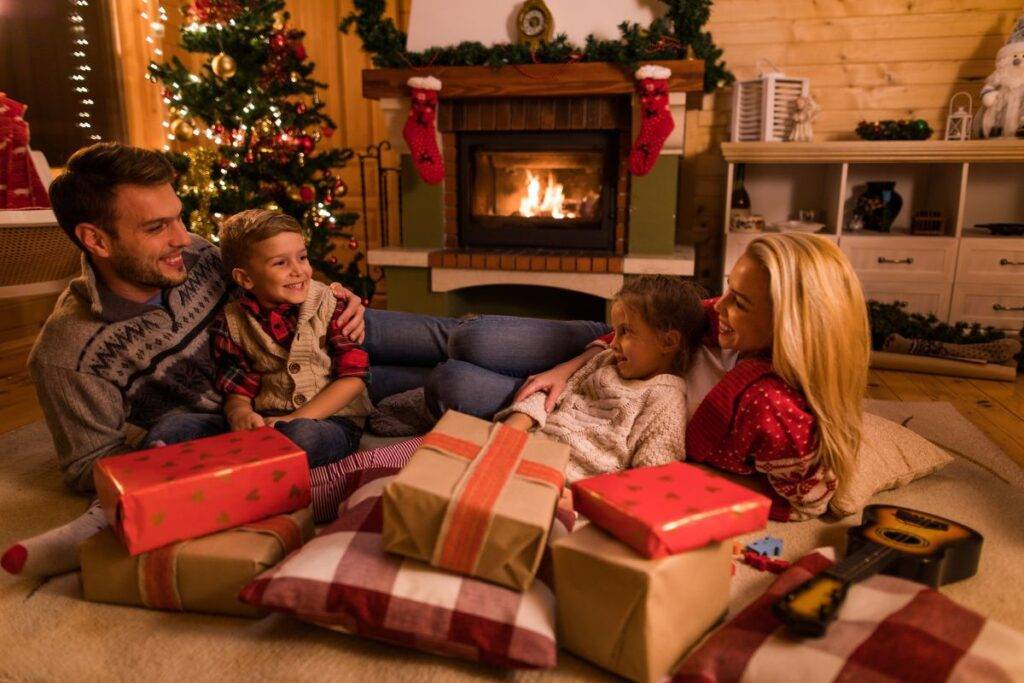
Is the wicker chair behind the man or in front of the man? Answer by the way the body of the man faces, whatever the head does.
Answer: behind

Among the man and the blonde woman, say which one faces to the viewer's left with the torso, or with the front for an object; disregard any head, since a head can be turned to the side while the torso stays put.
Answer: the blonde woman

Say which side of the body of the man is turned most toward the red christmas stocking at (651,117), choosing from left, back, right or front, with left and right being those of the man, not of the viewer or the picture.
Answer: left

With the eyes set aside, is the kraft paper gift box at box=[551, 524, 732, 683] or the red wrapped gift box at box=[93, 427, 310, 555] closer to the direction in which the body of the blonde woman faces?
the red wrapped gift box

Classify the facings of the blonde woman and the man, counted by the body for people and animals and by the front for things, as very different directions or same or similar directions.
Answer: very different directions

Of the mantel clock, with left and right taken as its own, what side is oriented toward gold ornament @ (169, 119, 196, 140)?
right

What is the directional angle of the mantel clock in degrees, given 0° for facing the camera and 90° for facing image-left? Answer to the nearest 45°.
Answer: approximately 0°

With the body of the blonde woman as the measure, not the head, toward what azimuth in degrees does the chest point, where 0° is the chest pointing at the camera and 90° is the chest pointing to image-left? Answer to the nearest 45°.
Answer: approximately 90°

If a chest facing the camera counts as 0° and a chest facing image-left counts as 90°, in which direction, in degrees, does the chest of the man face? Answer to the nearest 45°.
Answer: approximately 315°

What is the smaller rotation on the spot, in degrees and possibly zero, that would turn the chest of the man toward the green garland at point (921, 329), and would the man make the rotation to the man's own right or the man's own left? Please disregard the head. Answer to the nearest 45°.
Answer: approximately 45° to the man's own left

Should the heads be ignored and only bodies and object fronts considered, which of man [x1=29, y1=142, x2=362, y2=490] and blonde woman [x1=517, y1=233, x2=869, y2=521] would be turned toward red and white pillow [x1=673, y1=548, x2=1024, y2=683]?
the man
